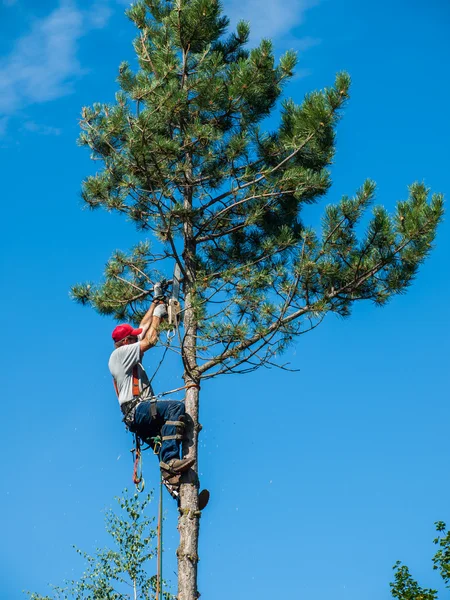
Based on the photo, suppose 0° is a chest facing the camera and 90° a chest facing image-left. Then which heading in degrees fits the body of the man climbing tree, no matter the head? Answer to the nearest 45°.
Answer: approximately 270°
